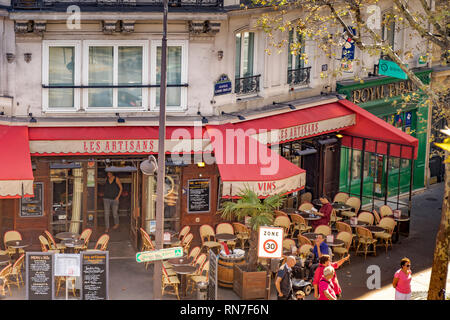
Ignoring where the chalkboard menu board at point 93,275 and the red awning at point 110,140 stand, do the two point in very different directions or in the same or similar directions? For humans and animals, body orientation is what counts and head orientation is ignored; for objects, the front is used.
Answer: same or similar directions

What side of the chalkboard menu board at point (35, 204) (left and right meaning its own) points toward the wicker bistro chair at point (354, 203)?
left

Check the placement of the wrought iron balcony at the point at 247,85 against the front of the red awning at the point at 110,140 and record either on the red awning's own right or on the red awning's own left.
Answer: on the red awning's own left

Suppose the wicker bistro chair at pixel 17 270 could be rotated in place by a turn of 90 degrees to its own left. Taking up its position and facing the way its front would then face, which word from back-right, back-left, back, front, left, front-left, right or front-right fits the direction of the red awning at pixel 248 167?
left

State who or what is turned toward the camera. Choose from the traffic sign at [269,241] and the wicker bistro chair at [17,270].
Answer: the traffic sign

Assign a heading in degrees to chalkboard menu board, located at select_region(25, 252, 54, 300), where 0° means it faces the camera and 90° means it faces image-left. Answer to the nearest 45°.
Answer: approximately 0°

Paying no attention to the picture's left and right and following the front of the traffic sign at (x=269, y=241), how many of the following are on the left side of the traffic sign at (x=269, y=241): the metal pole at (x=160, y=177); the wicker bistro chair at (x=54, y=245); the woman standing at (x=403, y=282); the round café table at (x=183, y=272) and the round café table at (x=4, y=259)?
1

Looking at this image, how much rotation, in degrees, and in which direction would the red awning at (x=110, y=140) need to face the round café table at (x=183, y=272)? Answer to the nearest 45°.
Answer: approximately 45° to its left

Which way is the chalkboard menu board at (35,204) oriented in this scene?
toward the camera

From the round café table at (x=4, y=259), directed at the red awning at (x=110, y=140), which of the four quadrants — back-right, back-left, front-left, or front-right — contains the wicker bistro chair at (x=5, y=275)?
back-right

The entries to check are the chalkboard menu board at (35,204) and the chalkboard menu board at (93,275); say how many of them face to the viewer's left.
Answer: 0

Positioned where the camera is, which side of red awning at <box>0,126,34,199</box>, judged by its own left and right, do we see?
front

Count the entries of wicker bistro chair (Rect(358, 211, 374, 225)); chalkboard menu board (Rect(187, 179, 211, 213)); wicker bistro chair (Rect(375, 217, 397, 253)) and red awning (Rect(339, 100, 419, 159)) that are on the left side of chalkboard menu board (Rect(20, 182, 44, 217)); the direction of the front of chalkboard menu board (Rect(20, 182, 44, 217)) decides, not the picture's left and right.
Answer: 4

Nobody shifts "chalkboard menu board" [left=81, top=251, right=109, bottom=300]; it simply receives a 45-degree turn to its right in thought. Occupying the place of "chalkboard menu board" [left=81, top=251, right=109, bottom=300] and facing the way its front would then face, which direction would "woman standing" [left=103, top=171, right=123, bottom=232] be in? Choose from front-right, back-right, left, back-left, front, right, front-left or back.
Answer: back-right

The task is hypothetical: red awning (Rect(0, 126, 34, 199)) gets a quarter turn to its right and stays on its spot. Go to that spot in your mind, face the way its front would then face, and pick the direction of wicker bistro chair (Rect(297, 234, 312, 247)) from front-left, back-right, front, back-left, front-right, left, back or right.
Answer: back

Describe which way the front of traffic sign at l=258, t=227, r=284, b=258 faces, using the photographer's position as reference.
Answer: facing the viewer
